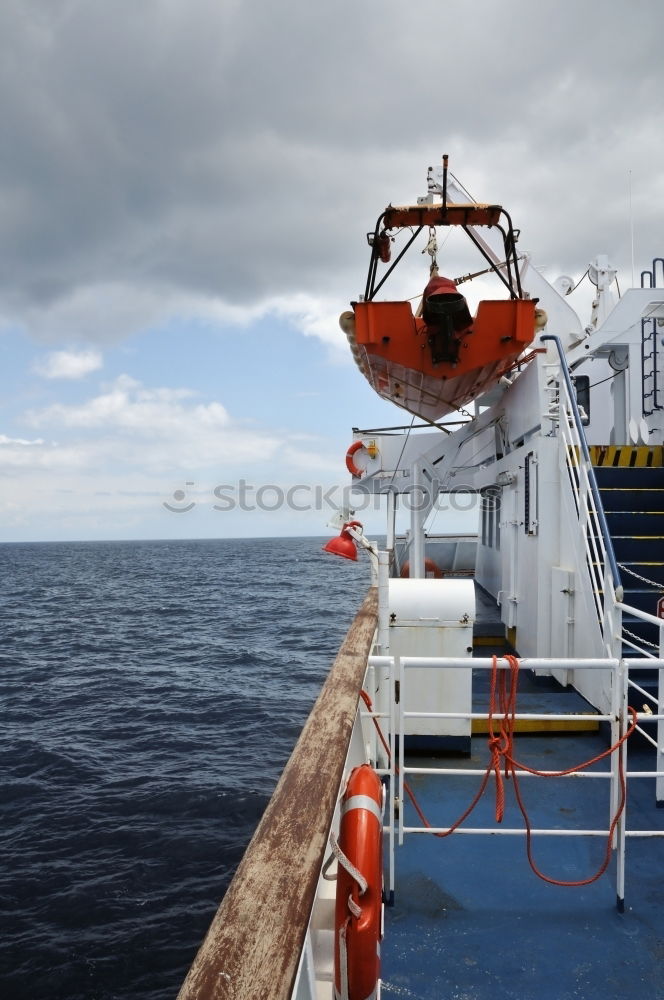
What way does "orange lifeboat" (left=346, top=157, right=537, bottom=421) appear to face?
away from the camera

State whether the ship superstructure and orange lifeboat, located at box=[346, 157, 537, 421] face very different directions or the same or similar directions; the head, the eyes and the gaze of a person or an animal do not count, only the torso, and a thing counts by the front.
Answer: same or similar directions

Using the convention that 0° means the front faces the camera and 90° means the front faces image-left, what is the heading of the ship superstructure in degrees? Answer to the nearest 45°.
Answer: approximately 180°

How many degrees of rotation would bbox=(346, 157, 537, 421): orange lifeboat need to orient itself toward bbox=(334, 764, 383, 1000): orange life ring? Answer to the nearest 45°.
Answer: approximately 180°
